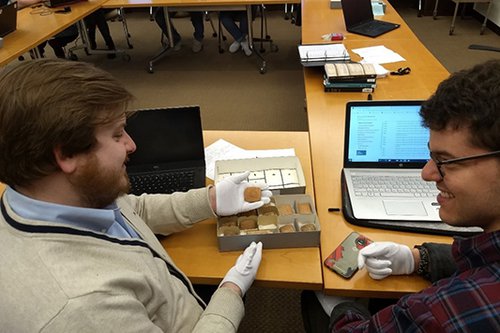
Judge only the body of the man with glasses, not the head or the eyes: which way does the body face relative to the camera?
to the viewer's left

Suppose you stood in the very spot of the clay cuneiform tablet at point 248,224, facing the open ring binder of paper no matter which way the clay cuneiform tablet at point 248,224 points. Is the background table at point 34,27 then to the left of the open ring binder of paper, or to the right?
left

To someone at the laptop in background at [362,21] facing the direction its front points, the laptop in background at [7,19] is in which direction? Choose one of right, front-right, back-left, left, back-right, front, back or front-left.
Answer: back-right

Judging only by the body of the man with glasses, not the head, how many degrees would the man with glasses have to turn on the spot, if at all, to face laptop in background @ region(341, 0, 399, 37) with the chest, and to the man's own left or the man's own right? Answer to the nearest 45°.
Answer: approximately 90° to the man's own right

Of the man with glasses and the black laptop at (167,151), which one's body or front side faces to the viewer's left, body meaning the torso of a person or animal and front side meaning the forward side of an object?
the man with glasses
